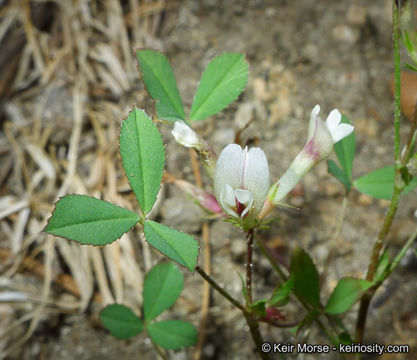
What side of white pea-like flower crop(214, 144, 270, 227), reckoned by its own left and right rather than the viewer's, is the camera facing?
front

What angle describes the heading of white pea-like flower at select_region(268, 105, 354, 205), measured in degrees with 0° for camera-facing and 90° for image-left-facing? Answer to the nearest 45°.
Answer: approximately 270°

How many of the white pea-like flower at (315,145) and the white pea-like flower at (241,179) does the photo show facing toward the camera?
1

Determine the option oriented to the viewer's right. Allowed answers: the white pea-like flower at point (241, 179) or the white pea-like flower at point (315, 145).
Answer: the white pea-like flower at point (315, 145)

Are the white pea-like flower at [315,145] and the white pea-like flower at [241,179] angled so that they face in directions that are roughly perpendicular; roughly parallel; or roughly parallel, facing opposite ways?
roughly perpendicular
